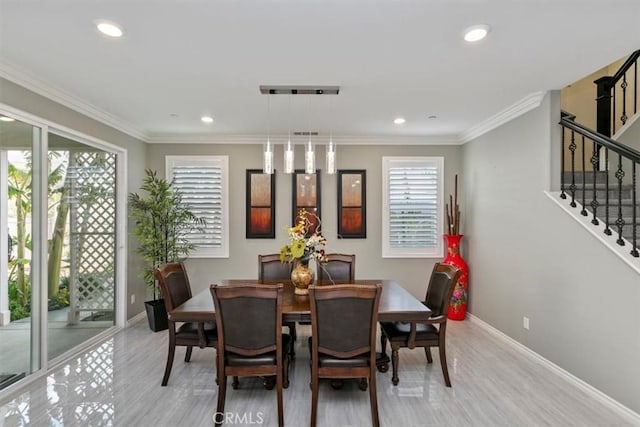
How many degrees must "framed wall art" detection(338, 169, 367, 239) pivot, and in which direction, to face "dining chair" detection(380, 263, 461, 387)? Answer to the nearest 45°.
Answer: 0° — it already faces it

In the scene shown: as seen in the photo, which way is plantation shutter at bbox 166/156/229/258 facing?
toward the camera

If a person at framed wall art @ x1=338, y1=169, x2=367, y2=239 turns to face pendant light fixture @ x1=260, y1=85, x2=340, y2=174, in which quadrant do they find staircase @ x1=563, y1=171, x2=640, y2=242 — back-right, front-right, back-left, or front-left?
front-left

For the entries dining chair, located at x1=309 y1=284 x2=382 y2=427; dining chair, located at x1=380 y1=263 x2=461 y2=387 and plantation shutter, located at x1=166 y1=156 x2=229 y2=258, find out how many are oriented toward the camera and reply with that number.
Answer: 1

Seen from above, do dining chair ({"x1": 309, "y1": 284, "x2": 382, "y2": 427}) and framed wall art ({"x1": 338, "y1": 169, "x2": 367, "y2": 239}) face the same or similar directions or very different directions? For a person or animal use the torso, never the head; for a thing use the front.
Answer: very different directions

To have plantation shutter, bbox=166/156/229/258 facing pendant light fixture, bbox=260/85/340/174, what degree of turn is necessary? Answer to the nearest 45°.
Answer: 0° — it already faces it

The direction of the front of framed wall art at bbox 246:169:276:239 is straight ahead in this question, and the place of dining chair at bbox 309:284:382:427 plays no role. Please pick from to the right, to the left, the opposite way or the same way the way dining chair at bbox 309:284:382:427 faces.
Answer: the opposite way

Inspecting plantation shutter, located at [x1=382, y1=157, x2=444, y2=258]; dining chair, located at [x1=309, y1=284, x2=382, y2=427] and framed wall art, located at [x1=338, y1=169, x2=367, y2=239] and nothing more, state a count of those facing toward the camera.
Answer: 2

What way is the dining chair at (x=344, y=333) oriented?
away from the camera

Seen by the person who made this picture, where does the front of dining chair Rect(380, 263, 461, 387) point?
facing to the left of the viewer

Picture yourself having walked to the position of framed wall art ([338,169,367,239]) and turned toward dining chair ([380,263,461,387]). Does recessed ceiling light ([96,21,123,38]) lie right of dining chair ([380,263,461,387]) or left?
right

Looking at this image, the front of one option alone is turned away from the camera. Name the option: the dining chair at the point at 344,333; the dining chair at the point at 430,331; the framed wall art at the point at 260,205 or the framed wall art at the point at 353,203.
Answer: the dining chair at the point at 344,333

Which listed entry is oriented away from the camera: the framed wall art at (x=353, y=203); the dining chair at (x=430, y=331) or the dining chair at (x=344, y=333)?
the dining chair at (x=344, y=333)

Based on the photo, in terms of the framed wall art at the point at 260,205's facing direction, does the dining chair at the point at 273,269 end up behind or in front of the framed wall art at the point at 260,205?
in front

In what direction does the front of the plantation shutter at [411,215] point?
toward the camera

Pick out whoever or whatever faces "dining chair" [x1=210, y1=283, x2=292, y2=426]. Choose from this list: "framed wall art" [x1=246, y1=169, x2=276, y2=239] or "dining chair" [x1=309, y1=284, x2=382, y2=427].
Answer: the framed wall art
